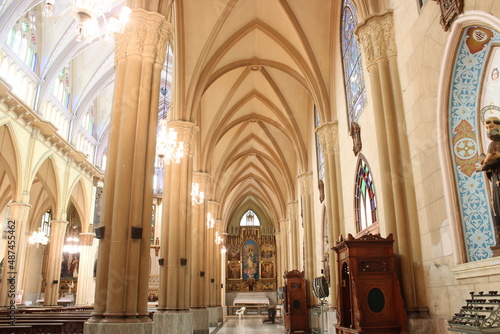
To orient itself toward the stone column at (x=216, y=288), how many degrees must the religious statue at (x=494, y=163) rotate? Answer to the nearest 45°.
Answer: approximately 90° to its right

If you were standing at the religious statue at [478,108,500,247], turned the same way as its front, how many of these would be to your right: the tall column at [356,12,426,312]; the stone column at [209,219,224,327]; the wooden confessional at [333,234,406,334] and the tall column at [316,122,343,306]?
4

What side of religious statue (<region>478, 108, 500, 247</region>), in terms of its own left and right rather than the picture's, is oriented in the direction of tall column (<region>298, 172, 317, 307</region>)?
right

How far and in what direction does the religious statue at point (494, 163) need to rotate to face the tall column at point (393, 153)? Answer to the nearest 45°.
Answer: approximately 90° to its right

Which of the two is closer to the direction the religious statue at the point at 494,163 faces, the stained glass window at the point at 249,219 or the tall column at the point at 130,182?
the tall column

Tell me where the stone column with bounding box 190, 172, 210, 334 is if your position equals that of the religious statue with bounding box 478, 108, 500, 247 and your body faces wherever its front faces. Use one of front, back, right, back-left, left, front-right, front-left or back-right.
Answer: right

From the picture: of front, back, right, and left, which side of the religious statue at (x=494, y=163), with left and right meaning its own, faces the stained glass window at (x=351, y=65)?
right

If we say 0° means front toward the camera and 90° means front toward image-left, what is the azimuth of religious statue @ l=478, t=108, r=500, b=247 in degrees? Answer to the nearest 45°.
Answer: approximately 45°

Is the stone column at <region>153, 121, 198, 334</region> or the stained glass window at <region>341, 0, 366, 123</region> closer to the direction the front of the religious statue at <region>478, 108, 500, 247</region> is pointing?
the stone column

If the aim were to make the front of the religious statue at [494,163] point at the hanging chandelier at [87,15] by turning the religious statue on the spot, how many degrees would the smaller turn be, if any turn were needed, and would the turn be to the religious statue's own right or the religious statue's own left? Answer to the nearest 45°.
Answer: approximately 45° to the religious statue's own right

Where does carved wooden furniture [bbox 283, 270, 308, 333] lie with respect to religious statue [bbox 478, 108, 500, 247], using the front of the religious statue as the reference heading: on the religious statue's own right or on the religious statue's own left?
on the religious statue's own right

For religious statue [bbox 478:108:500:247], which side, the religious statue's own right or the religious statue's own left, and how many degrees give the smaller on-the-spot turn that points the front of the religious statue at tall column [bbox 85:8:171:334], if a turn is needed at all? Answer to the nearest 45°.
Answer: approximately 45° to the religious statue's own right
